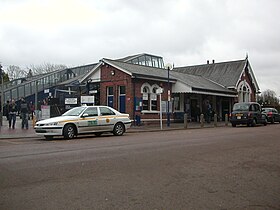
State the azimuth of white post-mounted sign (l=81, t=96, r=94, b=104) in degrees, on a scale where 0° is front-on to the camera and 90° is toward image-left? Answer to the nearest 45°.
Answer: approximately 0°

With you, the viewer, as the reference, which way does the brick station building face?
facing the viewer and to the right of the viewer

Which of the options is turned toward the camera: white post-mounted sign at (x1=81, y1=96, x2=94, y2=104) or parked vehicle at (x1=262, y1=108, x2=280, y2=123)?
the white post-mounted sign

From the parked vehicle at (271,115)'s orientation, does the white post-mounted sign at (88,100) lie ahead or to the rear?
to the rear

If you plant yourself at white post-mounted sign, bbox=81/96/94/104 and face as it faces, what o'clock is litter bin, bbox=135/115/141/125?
The litter bin is roughly at 9 o'clock from the white post-mounted sign.
